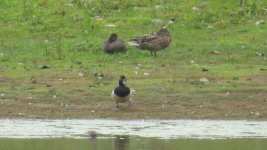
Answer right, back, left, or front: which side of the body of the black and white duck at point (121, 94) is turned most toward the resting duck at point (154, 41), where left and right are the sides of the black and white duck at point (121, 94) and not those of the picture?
back

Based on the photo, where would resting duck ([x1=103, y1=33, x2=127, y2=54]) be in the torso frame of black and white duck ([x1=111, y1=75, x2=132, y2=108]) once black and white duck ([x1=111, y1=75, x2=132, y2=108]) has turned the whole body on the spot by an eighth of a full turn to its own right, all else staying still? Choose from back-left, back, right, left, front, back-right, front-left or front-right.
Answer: back-right

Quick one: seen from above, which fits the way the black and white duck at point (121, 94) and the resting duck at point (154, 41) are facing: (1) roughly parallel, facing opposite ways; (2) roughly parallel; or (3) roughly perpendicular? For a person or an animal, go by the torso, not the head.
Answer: roughly perpendicular
